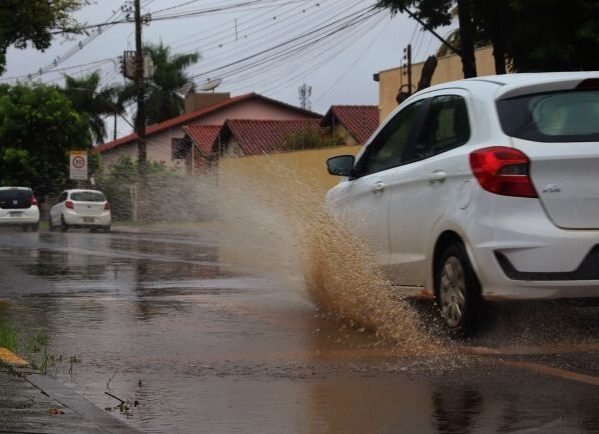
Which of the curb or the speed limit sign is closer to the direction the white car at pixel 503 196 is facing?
the speed limit sign

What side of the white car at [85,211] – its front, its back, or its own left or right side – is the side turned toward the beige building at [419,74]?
right

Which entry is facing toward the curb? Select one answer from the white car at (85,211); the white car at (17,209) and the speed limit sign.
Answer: the speed limit sign

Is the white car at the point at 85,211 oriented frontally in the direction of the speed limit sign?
yes

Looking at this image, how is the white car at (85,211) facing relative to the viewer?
away from the camera

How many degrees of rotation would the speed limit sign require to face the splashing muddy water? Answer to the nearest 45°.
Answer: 0° — it already faces it

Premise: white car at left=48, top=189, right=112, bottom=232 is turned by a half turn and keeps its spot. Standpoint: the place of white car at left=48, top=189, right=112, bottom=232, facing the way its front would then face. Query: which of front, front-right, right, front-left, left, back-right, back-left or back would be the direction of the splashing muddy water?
front

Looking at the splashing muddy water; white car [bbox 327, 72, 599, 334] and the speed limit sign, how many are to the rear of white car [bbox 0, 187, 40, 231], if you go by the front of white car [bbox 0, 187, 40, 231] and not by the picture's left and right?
2

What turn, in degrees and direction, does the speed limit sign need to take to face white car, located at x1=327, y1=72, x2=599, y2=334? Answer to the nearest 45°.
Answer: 0° — it already faces it

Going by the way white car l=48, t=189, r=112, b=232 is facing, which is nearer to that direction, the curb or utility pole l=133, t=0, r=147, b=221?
the utility pole

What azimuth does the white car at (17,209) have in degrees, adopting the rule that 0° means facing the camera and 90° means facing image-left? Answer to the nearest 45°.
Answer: approximately 180°

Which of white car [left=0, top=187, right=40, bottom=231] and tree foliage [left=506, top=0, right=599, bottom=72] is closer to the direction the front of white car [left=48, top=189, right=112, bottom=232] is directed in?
the white car

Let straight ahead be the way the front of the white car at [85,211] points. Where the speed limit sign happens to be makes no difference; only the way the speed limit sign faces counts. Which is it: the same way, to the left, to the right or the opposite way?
the opposite way

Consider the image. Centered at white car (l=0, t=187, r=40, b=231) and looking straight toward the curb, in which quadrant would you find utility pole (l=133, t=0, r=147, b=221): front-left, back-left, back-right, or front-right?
back-left

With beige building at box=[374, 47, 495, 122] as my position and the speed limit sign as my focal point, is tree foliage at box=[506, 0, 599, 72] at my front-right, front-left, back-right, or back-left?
back-left
